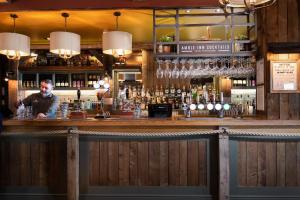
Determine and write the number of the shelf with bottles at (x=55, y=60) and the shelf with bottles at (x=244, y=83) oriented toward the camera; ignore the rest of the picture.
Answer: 2

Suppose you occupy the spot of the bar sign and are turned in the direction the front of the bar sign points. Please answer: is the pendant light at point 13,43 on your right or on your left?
on your right

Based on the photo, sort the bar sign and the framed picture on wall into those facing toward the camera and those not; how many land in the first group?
2

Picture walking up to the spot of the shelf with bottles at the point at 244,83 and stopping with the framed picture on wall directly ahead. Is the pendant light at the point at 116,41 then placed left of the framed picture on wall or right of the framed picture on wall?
right

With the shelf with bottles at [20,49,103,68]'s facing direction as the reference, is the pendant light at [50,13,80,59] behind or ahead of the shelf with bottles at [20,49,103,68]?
ahead

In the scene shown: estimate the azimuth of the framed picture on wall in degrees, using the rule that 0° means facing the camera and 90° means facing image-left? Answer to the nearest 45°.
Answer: approximately 0°

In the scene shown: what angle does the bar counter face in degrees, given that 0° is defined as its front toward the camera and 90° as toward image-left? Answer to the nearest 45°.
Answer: approximately 0°

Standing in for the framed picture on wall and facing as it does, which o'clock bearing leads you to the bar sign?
The bar sign is roughly at 3 o'clock from the framed picture on wall.

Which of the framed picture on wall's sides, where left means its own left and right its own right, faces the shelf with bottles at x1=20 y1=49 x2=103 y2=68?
right

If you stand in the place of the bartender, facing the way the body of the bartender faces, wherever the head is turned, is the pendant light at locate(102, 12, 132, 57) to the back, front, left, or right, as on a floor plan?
left
